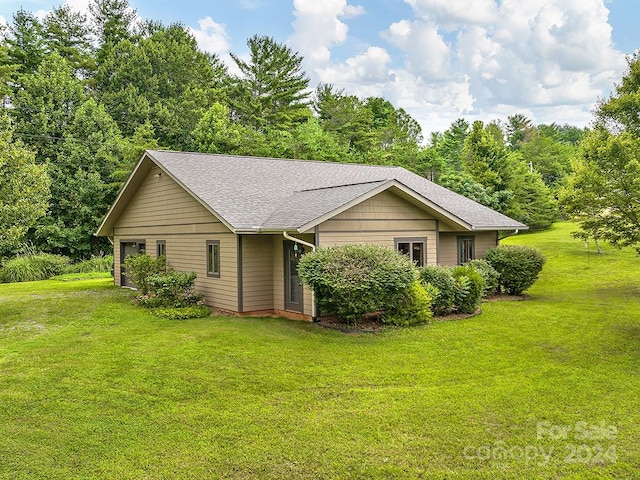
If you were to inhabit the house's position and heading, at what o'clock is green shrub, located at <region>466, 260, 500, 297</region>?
The green shrub is roughly at 10 o'clock from the house.

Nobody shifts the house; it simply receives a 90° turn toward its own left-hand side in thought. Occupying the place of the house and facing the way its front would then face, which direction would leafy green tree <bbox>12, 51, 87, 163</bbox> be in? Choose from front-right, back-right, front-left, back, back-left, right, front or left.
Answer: left

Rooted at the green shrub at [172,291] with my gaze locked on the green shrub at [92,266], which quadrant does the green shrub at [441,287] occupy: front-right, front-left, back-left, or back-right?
back-right

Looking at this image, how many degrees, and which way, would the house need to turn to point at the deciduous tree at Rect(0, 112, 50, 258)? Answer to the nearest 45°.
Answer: approximately 135° to its right

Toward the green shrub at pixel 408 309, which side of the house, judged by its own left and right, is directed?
front

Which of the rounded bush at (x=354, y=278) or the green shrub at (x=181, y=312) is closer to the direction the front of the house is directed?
the rounded bush

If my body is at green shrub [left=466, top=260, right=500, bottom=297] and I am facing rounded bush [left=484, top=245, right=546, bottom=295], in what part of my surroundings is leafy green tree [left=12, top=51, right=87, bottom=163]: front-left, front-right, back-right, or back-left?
back-left

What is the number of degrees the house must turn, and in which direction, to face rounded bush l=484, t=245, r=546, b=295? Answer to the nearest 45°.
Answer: approximately 45° to its left

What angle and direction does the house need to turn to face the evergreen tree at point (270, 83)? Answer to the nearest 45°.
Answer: approximately 135° to its left

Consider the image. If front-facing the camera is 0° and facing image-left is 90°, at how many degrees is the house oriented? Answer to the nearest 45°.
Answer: approximately 315°

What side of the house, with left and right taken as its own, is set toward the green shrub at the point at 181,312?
right

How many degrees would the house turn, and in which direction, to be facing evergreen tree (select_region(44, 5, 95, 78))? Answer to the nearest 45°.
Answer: approximately 180°

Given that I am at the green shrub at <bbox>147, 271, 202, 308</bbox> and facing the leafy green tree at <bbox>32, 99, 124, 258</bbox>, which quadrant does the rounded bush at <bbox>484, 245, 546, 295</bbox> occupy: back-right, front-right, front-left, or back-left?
back-right

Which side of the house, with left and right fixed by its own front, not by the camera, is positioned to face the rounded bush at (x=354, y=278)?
front
